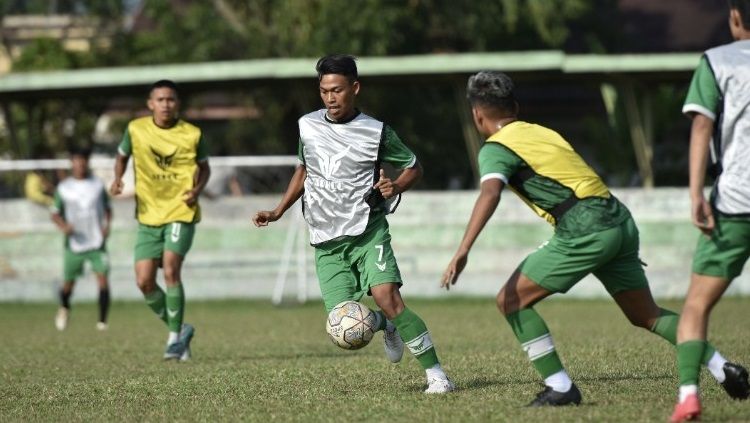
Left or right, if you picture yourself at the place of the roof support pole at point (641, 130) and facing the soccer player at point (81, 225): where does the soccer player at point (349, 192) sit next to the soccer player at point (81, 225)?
left

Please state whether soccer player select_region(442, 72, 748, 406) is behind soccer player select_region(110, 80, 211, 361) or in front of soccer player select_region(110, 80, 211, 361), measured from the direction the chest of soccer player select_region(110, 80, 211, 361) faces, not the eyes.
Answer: in front

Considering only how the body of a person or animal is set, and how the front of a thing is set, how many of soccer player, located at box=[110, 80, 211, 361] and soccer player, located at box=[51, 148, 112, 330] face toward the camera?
2

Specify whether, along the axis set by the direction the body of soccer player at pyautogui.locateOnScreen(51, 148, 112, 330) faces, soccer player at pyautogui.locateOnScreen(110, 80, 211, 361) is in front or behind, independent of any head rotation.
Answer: in front

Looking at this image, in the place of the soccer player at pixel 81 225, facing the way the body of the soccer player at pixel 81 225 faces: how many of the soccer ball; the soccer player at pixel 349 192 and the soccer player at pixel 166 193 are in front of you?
3

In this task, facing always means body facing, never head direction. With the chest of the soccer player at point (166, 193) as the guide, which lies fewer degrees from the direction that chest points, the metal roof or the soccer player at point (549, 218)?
the soccer player

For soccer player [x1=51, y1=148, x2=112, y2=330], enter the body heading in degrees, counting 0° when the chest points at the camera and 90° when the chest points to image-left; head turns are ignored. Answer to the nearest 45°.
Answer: approximately 0°

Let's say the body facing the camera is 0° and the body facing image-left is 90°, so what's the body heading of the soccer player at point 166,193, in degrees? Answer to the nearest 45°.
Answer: approximately 0°
